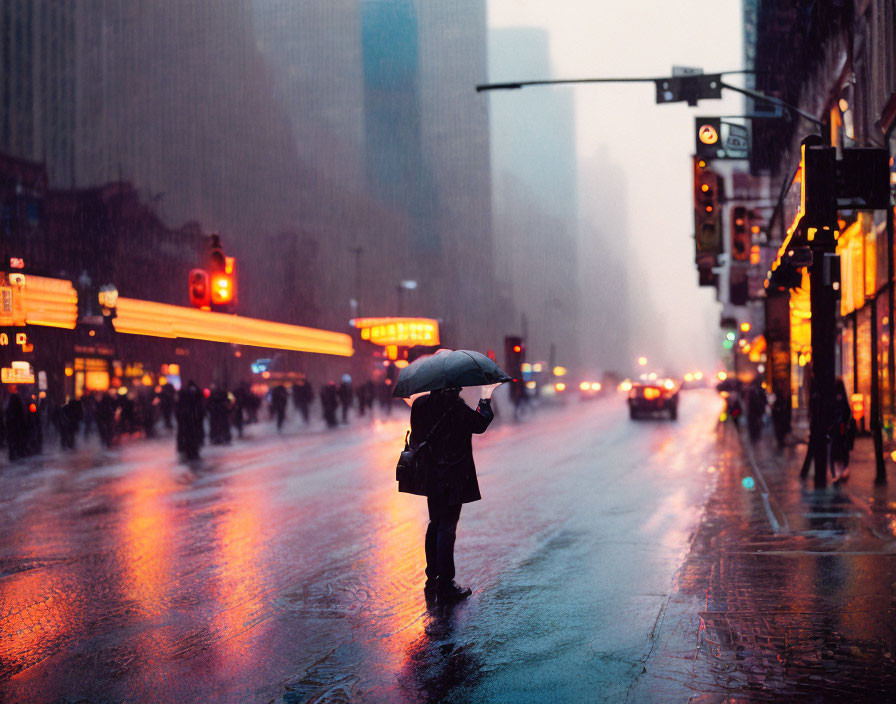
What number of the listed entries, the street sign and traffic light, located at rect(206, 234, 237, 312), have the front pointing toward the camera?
2

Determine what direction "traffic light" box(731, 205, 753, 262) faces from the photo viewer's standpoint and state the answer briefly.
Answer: facing the viewer

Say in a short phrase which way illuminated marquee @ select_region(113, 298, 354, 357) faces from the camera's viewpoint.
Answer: facing the viewer and to the right of the viewer

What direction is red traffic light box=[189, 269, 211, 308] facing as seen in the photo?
toward the camera

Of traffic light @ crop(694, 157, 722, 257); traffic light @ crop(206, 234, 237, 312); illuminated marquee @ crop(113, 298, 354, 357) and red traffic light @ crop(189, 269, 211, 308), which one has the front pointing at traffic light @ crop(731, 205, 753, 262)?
the illuminated marquee

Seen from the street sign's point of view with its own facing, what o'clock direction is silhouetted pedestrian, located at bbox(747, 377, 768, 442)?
The silhouetted pedestrian is roughly at 6 o'clock from the street sign.

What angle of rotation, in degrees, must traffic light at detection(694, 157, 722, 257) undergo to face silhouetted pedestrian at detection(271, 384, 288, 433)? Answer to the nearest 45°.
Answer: approximately 135° to its right
